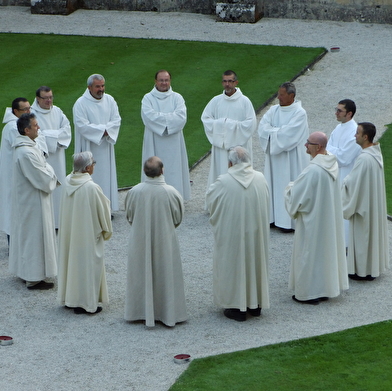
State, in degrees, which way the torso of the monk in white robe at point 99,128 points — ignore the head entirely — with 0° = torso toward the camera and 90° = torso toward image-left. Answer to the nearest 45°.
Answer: approximately 315°

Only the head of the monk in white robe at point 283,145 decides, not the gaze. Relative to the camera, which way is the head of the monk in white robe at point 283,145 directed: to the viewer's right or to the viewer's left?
to the viewer's left

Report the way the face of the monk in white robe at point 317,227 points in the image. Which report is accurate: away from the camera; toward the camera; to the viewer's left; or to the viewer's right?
to the viewer's left

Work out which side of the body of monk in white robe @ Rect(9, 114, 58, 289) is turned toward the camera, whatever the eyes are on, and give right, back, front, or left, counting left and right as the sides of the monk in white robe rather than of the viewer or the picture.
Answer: right

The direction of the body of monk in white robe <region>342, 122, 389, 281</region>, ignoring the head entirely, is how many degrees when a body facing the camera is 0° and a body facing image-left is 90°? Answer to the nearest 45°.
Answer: approximately 90°

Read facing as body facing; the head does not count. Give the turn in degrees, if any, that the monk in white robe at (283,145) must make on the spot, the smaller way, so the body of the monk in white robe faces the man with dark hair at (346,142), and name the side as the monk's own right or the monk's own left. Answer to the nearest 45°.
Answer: approximately 90° to the monk's own left

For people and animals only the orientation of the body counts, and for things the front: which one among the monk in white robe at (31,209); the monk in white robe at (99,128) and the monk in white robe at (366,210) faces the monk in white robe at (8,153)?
the monk in white robe at (366,210)

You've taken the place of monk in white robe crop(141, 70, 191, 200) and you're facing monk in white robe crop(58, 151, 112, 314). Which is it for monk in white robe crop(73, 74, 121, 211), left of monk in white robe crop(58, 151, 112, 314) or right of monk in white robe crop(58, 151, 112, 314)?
right

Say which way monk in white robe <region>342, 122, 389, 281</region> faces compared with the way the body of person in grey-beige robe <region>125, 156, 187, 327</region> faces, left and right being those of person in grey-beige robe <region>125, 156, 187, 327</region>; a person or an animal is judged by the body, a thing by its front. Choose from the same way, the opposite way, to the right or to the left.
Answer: to the left

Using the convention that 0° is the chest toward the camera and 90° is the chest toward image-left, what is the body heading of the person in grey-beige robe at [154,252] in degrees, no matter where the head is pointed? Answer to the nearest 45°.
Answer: approximately 180°

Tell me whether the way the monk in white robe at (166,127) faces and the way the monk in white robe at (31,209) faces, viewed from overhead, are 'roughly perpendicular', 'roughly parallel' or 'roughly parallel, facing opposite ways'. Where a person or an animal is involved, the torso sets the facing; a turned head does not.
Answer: roughly perpendicular

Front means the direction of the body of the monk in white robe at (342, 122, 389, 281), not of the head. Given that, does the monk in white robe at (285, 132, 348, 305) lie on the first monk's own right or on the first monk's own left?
on the first monk's own left
